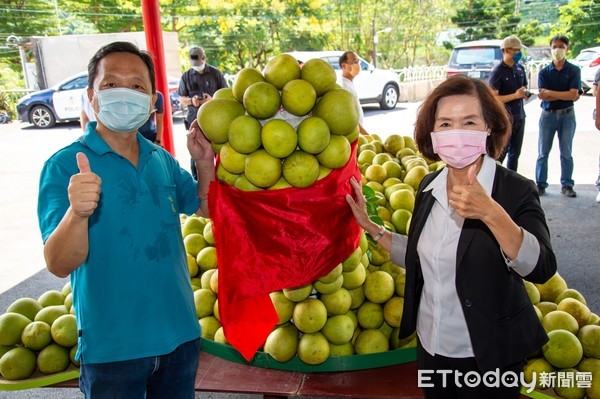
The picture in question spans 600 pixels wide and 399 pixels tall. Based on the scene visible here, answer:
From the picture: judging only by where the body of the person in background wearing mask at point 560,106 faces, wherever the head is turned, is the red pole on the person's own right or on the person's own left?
on the person's own right

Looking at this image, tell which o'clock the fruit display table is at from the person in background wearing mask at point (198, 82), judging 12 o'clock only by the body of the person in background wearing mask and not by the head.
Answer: The fruit display table is roughly at 12 o'clock from the person in background wearing mask.

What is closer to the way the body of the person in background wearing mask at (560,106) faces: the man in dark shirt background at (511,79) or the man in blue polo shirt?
the man in blue polo shirt

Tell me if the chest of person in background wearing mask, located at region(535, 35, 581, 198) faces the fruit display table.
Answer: yes

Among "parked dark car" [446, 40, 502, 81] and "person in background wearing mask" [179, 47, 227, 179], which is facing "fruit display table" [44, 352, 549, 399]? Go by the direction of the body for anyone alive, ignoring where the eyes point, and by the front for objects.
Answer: the person in background wearing mask
